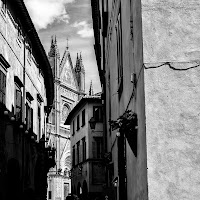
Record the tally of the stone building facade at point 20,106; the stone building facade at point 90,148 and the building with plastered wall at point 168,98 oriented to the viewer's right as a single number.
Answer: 1

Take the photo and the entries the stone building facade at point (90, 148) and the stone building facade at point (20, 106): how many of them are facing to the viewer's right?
1

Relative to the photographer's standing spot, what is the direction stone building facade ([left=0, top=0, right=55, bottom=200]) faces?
facing to the right of the viewer

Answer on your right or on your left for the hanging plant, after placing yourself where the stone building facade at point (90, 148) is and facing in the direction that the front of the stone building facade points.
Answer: on your left

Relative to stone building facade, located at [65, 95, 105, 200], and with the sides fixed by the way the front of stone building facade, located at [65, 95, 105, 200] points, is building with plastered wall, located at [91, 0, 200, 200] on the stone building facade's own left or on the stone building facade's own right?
on the stone building facade's own left

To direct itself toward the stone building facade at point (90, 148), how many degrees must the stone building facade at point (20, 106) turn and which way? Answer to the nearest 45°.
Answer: approximately 90° to its left

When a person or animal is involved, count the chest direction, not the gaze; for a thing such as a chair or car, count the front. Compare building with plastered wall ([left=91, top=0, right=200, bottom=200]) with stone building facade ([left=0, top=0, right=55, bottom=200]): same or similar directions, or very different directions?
very different directions

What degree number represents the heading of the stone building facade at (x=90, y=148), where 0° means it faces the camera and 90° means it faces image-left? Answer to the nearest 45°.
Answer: approximately 45°

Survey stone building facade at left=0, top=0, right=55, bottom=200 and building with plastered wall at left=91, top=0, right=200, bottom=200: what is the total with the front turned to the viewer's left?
1

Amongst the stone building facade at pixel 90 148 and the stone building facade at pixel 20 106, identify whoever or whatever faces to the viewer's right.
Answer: the stone building facade at pixel 20 106

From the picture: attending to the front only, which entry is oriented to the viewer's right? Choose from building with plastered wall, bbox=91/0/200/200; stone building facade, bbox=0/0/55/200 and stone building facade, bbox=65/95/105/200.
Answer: stone building facade, bbox=0/0/55/200
